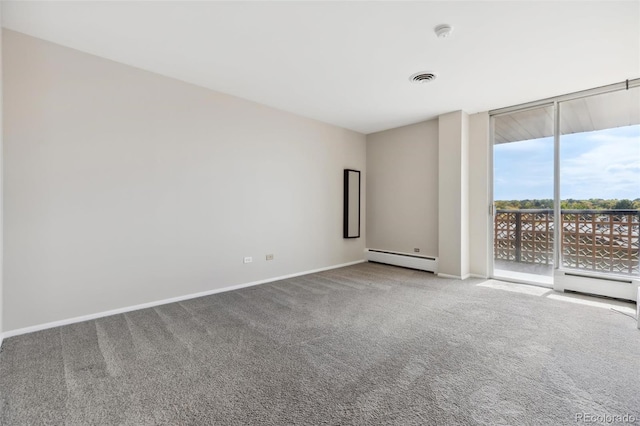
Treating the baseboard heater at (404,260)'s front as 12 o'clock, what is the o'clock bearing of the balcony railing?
The balcony railing is roughly at 8 o'clock from the baseboard heater.

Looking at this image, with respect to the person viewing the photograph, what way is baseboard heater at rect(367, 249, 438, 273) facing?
facing the viewer and to the left of the viewer

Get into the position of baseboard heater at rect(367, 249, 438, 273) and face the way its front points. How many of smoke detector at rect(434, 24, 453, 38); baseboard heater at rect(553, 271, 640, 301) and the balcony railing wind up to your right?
0

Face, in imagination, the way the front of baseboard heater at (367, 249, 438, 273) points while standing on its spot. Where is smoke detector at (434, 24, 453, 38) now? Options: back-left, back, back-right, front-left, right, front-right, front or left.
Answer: front-left

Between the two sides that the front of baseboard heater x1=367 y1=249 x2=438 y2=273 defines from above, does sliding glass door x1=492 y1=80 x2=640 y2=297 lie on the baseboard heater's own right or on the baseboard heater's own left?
on the baseboard heater's own left

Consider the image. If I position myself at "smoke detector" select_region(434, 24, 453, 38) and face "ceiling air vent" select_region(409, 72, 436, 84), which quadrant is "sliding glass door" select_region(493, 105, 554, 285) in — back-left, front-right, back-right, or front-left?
front-right

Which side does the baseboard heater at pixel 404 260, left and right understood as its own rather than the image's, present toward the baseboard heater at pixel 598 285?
left

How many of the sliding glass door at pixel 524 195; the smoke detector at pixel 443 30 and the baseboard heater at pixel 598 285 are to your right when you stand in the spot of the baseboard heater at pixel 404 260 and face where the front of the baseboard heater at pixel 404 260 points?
0

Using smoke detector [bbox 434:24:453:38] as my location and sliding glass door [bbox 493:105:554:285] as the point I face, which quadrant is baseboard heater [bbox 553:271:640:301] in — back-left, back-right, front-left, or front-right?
front-right
